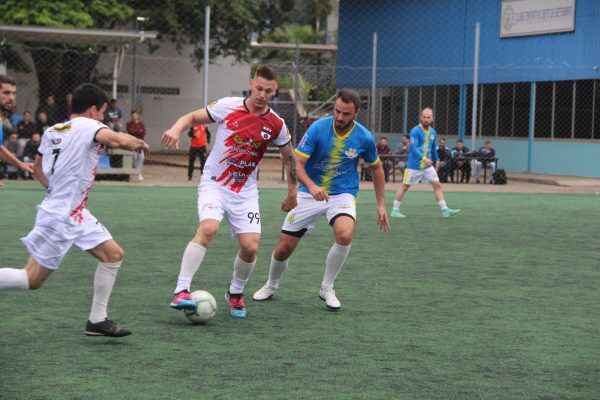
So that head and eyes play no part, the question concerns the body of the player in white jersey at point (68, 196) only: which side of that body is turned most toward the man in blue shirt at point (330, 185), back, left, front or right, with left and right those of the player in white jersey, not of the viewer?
front

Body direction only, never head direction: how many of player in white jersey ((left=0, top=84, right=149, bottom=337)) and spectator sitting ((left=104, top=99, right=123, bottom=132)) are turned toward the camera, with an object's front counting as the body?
1

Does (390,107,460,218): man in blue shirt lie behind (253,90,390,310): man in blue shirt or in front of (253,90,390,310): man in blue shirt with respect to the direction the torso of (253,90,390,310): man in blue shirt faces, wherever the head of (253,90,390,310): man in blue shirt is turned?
behind

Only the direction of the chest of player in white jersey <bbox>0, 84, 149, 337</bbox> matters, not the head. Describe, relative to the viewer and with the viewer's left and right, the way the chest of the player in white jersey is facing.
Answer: facing away from the viewer and to the right of the viewer

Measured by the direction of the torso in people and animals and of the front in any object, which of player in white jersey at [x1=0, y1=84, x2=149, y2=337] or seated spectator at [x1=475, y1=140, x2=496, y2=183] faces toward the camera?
the seated spectator

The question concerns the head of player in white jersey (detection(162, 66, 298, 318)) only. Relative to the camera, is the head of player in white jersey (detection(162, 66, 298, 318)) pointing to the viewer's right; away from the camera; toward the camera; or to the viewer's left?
toward the camera

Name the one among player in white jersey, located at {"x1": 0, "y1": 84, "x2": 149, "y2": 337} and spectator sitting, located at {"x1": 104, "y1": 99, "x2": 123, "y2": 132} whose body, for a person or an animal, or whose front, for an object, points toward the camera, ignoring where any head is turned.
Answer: the spectator sitting

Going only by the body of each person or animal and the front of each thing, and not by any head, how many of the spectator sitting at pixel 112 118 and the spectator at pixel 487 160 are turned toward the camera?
2

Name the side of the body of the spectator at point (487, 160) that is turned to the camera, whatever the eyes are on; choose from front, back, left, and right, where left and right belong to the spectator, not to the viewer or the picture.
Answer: front

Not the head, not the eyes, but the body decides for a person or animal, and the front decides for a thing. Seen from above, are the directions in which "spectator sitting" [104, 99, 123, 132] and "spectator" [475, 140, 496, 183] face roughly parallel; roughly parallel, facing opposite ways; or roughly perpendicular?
roughly parallel

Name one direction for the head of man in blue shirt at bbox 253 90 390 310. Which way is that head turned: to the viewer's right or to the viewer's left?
to the viewer's left

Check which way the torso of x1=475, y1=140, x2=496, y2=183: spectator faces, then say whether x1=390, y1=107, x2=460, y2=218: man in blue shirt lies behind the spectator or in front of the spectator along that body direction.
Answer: in front

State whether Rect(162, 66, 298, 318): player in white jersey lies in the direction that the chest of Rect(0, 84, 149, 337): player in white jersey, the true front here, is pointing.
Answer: yes

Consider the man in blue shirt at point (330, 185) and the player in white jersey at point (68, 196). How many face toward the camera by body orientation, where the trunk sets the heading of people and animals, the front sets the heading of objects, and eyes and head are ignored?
1

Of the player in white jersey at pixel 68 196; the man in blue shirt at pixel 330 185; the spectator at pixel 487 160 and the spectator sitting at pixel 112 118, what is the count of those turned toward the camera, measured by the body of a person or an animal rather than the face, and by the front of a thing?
3

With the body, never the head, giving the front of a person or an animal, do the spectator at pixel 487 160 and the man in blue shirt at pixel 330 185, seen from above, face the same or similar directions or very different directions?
same or similar directions

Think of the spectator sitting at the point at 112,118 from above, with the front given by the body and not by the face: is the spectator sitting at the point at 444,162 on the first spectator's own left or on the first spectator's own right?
on the first spectator's own left
